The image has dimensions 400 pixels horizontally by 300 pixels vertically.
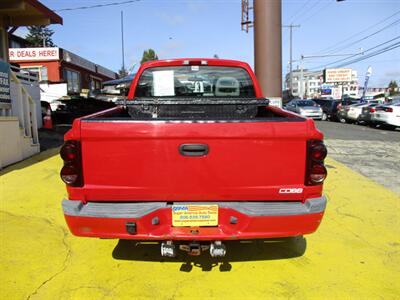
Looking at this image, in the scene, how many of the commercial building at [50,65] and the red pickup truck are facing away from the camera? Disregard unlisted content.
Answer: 1

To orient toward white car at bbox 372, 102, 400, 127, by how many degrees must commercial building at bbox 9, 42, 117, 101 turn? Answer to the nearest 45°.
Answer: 0° — it already faces it

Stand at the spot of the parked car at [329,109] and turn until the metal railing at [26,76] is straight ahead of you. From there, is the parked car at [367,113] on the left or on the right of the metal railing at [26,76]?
left

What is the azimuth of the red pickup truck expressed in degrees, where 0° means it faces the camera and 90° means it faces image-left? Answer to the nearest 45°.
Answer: approximately 180°

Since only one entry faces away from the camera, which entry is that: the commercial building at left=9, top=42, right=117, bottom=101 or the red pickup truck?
the red pickup truck

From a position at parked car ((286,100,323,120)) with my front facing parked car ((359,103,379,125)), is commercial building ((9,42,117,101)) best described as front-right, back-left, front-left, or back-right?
back-right

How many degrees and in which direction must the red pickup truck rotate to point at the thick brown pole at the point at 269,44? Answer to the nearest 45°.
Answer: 0° — it already faces it

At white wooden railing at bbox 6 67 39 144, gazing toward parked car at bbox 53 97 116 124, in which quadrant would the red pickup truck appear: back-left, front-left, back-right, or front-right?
back-right

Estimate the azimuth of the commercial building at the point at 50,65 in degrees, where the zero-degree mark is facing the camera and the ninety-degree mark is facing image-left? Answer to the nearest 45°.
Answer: approximately 315°

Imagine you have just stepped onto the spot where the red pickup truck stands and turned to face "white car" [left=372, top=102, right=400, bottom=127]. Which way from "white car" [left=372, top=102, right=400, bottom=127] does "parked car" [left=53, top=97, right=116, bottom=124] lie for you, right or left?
left
